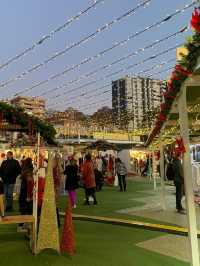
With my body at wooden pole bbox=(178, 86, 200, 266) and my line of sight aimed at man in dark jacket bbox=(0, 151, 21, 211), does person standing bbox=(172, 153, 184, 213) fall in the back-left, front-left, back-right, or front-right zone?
front-right

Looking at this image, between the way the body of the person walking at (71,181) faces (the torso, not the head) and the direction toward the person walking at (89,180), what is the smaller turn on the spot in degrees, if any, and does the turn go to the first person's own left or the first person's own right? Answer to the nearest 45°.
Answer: approximately 45° to the first person's own right

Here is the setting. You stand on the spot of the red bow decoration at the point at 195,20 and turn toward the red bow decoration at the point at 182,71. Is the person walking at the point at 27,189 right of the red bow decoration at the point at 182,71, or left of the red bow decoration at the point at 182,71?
left

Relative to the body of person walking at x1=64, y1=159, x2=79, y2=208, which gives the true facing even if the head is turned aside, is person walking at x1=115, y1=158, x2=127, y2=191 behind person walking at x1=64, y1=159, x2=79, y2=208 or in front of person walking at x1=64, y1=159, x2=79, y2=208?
in front

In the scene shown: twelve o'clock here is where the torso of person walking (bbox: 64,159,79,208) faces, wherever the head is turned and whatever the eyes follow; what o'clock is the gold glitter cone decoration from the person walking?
The gold glitter cone decoration is roughly at 6 o'clock from the person walking.

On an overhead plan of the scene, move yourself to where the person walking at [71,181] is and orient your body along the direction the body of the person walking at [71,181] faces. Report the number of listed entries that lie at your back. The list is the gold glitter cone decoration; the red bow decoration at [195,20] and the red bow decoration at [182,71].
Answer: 3

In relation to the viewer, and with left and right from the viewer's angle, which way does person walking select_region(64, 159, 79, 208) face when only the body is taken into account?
facing away from the viewer
